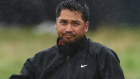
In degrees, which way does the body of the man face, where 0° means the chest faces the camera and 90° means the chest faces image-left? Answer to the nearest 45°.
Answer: approximately 0°
